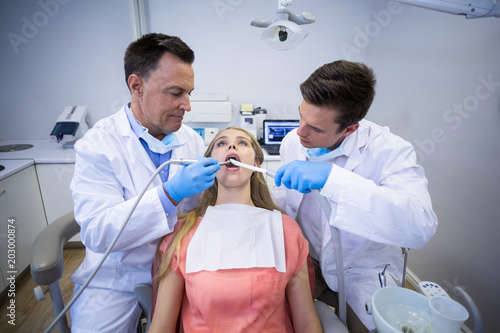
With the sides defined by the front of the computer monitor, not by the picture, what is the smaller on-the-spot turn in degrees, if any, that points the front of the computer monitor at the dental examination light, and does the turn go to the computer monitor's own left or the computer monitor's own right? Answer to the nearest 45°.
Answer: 0° — it already faces it

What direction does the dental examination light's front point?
toward the camera

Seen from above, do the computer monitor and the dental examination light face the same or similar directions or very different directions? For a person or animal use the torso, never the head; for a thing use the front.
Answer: same or similar directions

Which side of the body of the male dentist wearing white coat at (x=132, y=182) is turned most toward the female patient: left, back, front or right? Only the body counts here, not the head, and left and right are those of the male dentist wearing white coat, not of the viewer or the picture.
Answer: front

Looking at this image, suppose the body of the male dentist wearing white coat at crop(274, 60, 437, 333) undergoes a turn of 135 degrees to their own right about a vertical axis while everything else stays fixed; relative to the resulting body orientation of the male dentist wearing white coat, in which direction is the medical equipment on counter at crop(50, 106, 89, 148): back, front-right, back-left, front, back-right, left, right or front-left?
left

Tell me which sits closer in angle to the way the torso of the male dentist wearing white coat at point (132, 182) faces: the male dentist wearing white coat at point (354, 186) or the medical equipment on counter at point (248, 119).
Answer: the male dentist wearing white coat

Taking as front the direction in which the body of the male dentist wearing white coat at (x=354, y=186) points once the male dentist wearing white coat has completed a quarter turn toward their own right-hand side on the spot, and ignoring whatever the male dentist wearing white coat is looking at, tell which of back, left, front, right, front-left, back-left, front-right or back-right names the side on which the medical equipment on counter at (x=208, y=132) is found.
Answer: front

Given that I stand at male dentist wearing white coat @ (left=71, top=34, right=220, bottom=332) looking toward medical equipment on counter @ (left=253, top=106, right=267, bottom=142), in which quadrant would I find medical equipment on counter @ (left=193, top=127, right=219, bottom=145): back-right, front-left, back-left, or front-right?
front-left

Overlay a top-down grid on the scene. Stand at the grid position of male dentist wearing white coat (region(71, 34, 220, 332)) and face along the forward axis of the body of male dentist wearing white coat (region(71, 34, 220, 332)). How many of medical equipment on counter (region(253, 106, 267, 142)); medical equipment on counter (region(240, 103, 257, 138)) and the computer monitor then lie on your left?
3

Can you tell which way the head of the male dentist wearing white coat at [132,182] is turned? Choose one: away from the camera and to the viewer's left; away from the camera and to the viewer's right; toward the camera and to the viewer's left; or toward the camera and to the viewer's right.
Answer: toward the camera and to the viewer's right

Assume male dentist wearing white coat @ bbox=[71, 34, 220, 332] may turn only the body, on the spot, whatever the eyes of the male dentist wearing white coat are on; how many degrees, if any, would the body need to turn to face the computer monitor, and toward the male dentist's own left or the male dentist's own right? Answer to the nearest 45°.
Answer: approximately 90° to the male dentist's own left

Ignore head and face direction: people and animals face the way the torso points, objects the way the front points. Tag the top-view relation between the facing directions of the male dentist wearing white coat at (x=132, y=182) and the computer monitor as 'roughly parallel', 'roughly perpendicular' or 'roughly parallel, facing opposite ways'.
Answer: roughly perpendicular

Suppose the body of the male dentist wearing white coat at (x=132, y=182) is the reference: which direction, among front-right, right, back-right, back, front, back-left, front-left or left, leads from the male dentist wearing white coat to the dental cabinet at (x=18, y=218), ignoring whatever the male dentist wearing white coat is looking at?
back

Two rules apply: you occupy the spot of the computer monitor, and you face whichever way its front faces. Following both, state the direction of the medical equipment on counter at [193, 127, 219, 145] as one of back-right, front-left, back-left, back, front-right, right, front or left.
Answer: right

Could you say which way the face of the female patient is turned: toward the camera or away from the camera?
toward the camera

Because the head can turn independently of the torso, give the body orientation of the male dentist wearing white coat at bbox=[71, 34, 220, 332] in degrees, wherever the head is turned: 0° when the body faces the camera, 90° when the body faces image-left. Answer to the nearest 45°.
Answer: approximately 315°

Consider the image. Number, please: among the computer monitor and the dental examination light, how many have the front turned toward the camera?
2

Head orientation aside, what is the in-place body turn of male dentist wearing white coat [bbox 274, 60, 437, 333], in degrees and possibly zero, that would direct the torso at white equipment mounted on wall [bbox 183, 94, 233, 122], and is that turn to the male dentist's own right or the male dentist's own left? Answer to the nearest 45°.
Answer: approximately 90° to the male dentist's own right

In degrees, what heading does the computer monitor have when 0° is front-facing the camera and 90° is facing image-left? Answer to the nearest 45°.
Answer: approximately 0°
